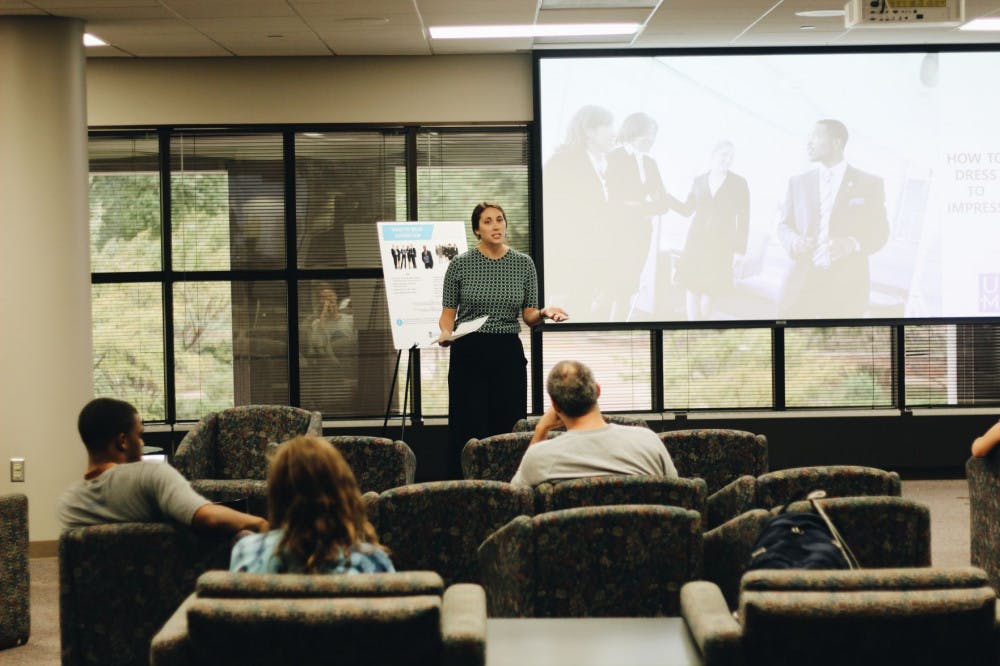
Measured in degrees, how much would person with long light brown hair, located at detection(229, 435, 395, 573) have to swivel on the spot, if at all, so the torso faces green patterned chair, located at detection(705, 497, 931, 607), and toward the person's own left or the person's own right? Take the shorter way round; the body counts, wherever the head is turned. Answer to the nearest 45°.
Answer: approximately 90° to the person's own right

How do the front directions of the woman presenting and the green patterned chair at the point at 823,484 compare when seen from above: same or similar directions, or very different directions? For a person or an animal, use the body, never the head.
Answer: very different directions

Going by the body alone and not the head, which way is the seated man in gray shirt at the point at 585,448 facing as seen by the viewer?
away from the camera

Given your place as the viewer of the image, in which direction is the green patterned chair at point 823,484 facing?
facing away from the viewer

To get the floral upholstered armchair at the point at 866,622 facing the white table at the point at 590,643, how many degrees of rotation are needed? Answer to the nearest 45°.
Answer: approximately 90° to its left

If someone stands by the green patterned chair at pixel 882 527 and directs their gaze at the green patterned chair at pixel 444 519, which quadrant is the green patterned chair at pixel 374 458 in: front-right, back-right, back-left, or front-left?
front-right

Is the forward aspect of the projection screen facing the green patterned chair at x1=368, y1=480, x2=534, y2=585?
yes

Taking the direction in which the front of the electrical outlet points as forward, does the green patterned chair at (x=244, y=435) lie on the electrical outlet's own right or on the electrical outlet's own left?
on the electrical outlet's own left

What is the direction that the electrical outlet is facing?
toward the camera

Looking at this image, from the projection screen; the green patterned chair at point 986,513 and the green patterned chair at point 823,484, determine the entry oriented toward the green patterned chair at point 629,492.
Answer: the projection screen

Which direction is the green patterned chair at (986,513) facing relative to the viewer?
away from the camera

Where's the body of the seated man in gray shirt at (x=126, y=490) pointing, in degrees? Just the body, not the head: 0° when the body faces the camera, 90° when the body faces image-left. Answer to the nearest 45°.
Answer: approximately 225°

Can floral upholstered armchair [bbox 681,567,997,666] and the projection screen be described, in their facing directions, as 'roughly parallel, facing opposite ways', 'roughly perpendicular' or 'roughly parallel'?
roughly parallel, facing opposite ways

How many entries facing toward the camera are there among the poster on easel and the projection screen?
2

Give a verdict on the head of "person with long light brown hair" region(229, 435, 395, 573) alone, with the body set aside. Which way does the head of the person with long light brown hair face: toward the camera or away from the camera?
away from the camera

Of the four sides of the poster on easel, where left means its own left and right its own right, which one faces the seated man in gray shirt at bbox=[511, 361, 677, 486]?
front

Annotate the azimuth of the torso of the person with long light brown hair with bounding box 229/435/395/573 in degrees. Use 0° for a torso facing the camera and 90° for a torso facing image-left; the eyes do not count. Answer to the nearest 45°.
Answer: approximately 180°

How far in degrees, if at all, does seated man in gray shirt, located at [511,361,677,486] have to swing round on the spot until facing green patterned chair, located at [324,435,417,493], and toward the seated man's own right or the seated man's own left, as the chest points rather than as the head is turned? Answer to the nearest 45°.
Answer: approximately 45° to the seated man's own left

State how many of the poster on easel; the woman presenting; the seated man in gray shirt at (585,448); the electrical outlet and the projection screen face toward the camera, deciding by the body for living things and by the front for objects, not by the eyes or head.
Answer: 4

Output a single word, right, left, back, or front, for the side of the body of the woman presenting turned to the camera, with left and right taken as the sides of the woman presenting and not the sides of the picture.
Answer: front
